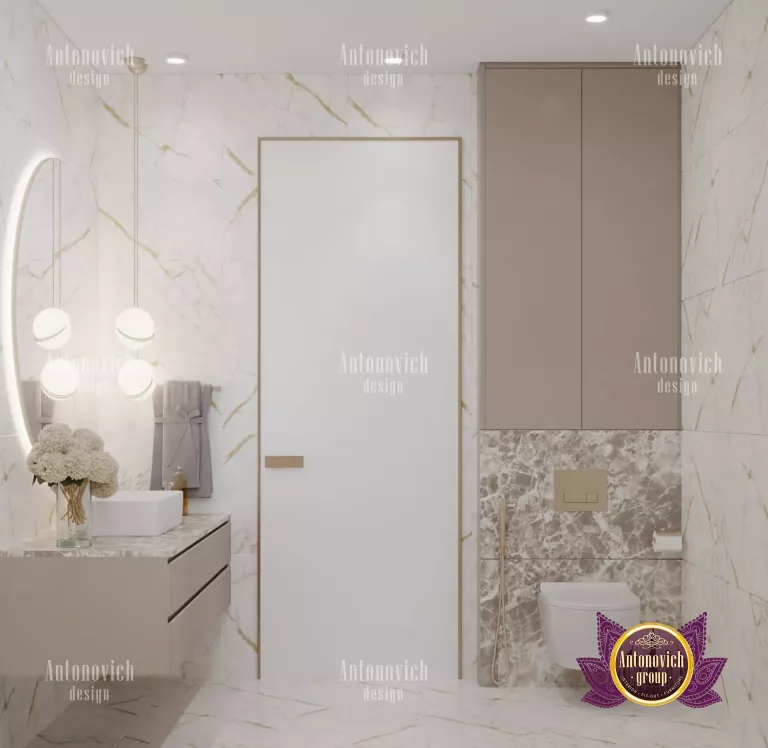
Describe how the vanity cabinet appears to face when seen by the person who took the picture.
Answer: facing to the right of the viewer

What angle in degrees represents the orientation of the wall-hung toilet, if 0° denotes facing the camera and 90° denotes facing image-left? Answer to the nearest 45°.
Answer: approximately 0°

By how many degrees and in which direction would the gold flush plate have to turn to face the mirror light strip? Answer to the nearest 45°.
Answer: approximately 45° to its right

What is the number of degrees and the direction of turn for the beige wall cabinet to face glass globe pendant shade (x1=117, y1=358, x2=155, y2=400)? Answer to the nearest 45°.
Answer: approximately 90° to its right

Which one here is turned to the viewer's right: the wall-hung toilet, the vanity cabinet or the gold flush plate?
the vanity cabinet
